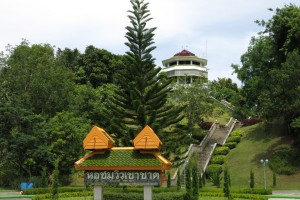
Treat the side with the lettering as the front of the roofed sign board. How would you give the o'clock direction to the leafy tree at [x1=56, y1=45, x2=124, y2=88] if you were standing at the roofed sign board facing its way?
The leafy tree is roughly at 6 o'clock from the roofed sign board.

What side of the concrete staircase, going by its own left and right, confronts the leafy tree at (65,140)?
right

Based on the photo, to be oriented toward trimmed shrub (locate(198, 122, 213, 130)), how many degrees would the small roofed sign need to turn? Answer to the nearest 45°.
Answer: approximately 180°

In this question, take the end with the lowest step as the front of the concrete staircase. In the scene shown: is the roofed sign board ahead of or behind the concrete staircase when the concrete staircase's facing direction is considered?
ahead

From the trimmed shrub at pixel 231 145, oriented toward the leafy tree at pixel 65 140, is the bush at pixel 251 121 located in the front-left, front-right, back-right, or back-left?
back-right

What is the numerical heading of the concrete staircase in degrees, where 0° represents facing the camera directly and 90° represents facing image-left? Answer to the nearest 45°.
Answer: approximately 45°

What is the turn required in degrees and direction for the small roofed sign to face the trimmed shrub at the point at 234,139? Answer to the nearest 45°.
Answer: approximately 135° to its left

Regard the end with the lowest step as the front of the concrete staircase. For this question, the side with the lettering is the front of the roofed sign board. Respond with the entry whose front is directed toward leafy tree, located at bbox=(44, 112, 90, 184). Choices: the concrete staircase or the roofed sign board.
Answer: the concrete staircase

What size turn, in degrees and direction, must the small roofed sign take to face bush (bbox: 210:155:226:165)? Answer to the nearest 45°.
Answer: approximately 135° to its left

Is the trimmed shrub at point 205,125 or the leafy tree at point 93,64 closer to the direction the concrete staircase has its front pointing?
the leafy tree

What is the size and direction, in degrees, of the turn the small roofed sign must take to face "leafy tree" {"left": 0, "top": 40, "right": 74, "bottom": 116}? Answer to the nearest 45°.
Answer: approximately 180°

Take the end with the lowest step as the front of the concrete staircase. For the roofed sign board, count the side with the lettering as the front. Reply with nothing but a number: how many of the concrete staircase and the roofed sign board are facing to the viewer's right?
0
